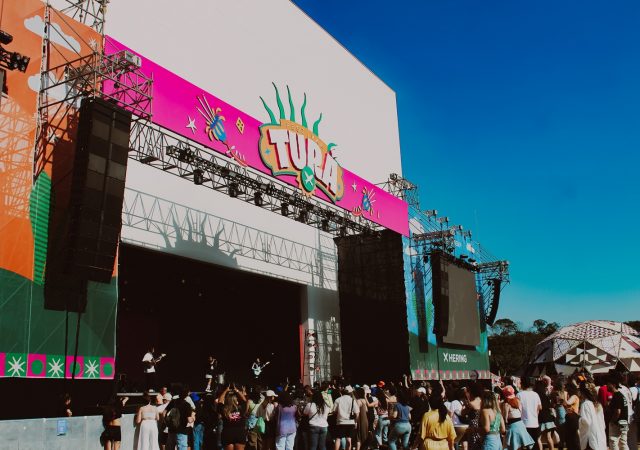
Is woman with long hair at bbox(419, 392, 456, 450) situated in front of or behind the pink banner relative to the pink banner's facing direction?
in front

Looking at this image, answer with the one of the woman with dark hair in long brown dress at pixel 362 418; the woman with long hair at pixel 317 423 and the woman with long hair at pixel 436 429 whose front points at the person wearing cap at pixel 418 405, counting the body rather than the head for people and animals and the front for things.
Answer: the woman with long hair at pixel 436 429

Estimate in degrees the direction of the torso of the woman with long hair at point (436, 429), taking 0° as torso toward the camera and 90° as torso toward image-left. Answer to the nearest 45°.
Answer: approximately 180°

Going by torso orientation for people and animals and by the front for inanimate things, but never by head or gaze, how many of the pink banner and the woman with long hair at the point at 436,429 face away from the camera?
1

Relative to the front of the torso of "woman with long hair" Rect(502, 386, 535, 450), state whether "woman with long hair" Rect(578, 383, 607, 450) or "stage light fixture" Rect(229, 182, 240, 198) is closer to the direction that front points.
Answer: the stage light fixture

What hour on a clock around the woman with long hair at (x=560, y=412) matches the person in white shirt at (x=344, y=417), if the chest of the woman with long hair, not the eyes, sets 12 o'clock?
The person in white shirt is roughly at 10 o'clock from the woman with long hair.

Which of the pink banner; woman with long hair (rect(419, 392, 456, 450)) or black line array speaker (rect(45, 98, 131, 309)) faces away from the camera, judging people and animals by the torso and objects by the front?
the woman with long hair

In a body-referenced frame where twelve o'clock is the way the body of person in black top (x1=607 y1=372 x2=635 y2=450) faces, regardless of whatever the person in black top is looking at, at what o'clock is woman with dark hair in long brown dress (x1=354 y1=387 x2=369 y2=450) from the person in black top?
The woman with dark hair in long brown dress is roughly at 11 o'clock from the person in black top.

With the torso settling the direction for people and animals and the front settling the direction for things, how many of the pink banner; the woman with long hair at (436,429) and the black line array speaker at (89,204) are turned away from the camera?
1

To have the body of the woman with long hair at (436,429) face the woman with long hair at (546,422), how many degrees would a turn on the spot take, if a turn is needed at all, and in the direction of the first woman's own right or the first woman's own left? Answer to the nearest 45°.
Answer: approximately 45° to the first woman's own right

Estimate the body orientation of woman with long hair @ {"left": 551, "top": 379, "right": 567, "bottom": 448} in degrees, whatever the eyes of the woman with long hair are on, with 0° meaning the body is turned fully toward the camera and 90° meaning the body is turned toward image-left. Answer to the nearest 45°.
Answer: approximately 135°

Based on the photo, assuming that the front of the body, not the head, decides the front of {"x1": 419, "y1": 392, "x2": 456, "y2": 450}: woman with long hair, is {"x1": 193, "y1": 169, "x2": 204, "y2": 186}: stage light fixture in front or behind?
in front

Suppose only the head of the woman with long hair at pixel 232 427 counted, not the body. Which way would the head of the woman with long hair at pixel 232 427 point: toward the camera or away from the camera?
away from the camera

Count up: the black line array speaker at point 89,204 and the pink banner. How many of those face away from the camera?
0

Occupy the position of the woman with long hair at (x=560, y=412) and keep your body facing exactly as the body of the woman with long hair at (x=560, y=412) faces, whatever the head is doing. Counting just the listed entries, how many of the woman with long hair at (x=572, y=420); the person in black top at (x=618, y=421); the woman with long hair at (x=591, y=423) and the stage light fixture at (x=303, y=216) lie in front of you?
1

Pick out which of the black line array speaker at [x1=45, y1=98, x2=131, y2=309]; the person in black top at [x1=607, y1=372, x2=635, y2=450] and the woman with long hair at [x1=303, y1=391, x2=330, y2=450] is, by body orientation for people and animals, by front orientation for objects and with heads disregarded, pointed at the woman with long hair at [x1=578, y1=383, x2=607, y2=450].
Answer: the black line array speaker

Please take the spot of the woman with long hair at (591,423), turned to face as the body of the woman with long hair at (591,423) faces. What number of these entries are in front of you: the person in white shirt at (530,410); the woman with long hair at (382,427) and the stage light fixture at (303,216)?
3

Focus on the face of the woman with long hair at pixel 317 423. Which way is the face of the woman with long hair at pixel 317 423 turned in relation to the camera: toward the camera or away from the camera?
away from the camera
